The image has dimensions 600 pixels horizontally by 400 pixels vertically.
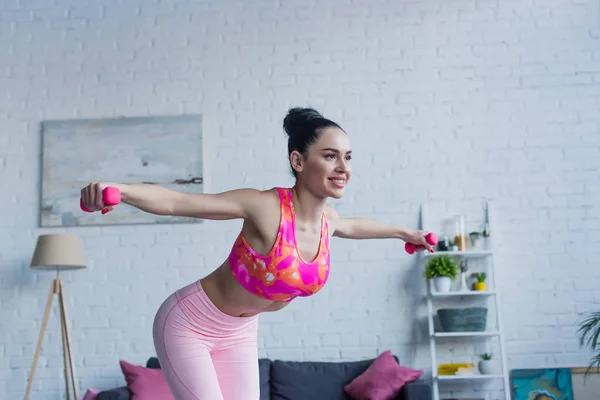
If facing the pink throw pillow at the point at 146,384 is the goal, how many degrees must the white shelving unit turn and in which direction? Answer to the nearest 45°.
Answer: approximately 45° to its right

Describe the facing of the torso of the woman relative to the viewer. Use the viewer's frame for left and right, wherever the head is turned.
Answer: facing the viewer and to the right of the viewer

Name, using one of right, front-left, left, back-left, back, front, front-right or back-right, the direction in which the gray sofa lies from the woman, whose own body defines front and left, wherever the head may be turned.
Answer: back-left

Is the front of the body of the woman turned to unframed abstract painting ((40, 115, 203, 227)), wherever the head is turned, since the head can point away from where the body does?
no

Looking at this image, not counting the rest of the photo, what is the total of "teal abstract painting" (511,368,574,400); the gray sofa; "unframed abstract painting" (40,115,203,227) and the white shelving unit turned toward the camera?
4

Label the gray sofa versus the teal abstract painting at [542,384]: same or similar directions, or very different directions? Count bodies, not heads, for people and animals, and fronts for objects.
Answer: same or similar directions

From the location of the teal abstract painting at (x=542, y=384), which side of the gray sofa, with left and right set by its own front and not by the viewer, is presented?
left

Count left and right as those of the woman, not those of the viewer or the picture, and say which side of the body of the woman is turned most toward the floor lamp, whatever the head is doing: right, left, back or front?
back

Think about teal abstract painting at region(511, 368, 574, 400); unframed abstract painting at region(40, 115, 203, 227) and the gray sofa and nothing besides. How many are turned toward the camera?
3

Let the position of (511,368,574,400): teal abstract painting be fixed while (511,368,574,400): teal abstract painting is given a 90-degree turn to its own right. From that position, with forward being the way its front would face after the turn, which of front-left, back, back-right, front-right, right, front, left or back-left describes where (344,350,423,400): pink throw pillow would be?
front-left

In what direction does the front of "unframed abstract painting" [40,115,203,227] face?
toward the camera

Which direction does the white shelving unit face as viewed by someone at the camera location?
facing the viewer

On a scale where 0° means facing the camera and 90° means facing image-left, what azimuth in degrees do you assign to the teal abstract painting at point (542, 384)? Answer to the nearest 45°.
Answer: approximately 0°

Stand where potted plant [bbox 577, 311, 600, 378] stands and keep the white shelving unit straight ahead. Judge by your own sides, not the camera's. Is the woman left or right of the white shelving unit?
left

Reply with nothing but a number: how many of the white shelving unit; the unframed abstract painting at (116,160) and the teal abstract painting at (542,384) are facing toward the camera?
3
